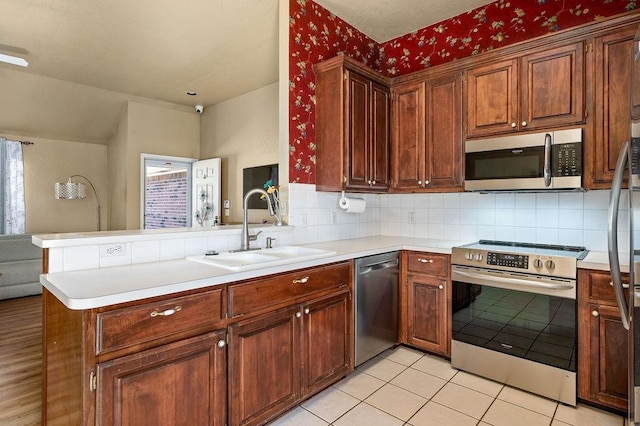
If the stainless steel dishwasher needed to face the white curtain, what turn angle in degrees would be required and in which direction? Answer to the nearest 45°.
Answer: approximately 135° to its right

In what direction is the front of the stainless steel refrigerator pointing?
to the viewer's left

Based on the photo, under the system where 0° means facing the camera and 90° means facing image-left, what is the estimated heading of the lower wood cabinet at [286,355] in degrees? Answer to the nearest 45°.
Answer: approximately 315°

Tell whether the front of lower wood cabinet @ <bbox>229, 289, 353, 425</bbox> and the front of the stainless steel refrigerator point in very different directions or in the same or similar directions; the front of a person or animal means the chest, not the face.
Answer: very different directions

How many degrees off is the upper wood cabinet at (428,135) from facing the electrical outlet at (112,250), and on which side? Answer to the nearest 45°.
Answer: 0° — it already faces it

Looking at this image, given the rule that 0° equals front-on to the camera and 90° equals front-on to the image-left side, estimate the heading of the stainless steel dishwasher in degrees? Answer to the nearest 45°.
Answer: approximately 315°

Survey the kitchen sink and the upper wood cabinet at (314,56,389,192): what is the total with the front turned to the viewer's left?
0

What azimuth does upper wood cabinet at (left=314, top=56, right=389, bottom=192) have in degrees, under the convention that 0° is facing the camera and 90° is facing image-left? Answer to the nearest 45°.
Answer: approximately 315°

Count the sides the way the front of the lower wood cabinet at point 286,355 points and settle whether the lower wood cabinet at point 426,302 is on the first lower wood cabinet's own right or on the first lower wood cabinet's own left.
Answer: on the first lower wood cabinet's own left
